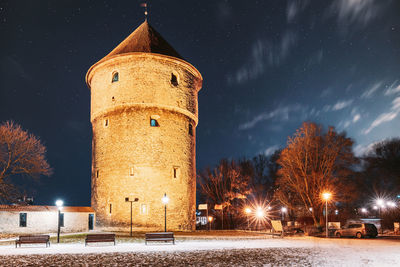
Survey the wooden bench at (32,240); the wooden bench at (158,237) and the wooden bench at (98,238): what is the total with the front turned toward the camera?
3

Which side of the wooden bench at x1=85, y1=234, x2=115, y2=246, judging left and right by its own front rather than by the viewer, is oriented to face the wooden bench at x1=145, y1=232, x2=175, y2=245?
left

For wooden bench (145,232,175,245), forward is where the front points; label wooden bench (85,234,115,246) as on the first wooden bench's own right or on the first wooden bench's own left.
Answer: on the first wooden bench's own right

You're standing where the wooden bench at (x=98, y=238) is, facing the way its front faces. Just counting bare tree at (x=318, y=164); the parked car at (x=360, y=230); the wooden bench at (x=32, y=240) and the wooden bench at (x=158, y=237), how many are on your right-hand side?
1

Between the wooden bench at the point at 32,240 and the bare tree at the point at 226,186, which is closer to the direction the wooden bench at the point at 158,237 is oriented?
the wooden bench

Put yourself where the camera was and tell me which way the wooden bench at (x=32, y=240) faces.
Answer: facing the viewer

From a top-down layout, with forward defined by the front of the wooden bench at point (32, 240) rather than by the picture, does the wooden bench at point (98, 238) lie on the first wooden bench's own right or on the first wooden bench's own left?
on the first wooden bench's own left

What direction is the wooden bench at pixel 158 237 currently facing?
toward the camera

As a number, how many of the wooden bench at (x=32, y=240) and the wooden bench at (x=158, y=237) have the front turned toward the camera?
2

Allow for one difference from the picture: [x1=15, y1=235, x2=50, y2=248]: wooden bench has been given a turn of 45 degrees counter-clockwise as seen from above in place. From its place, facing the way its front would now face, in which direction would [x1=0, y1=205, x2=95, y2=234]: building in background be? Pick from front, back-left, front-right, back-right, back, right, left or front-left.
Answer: back-left
